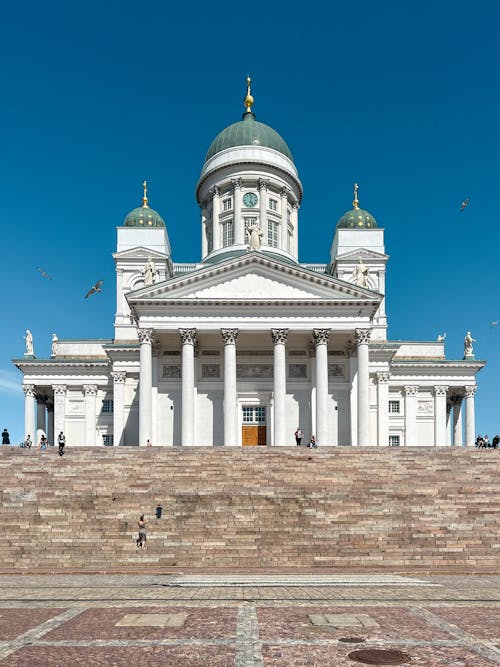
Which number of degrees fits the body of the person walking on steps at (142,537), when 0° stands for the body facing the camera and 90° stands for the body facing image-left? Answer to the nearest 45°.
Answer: approximately 180°
